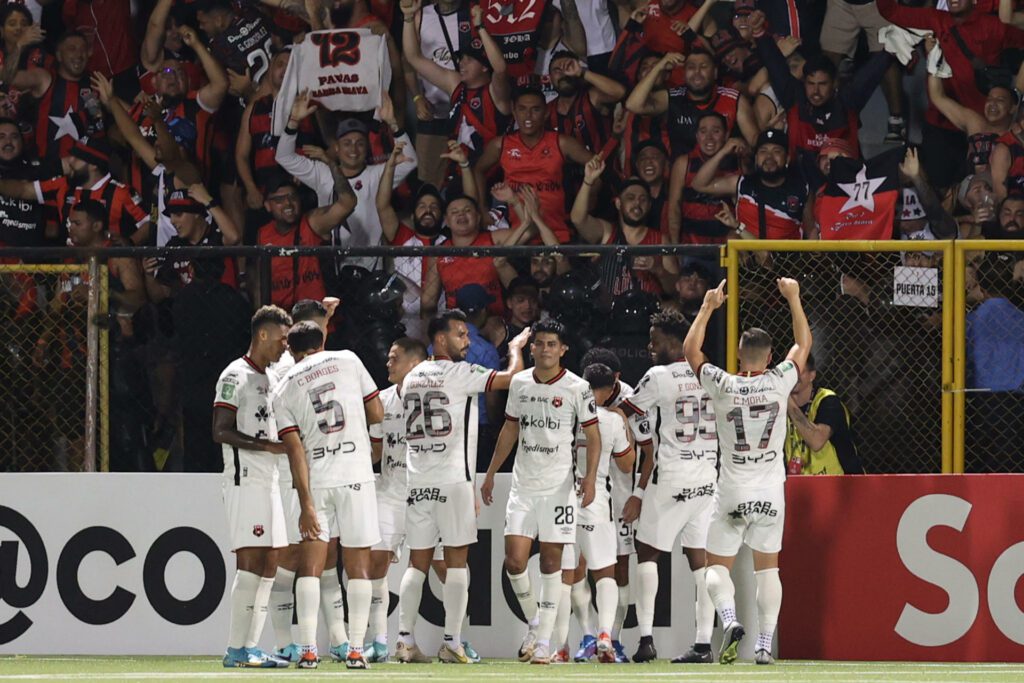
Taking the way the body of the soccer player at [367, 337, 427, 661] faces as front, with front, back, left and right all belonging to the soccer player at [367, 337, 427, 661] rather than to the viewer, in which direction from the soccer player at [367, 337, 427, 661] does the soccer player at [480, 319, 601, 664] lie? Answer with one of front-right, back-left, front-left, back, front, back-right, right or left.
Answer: left

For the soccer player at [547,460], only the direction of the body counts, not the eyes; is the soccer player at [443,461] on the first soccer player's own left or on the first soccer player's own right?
on the first soccer player's own right

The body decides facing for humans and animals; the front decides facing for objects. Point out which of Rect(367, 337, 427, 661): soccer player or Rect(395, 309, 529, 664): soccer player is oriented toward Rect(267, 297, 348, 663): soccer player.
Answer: Rect(367, 337, 427, 661): soccer player

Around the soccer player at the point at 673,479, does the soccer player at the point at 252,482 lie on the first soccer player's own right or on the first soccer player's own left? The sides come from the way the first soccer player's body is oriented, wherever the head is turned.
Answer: on the first soccer player's own left

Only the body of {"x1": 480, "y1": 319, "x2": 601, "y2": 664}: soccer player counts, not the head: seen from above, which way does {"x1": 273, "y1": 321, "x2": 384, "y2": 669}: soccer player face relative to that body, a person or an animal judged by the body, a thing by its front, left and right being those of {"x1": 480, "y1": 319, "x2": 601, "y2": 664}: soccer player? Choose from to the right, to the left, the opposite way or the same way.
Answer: the opposite way

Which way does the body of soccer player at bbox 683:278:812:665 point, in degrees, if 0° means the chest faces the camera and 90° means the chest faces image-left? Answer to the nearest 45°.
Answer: approximately 180°

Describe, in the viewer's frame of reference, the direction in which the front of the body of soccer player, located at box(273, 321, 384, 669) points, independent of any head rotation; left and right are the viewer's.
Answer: facing away from the viewer

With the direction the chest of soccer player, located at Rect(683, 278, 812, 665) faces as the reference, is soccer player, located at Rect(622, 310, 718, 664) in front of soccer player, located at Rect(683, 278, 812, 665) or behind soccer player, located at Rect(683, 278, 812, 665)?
in front

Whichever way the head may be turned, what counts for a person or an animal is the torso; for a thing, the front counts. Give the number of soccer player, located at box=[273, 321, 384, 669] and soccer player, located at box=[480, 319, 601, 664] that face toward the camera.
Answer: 1

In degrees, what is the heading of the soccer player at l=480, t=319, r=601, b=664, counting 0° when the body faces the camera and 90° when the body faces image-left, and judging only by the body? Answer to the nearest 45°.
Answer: approximately 0°

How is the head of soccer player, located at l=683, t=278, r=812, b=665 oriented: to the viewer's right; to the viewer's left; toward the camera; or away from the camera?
away from the camera
